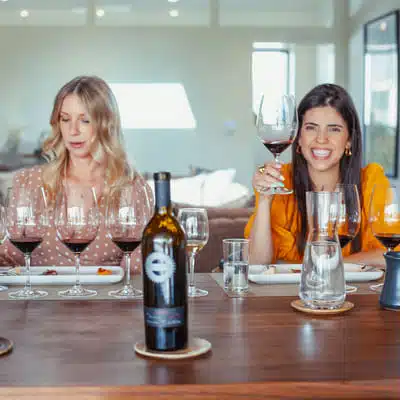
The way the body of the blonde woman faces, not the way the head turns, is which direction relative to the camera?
toward the camera

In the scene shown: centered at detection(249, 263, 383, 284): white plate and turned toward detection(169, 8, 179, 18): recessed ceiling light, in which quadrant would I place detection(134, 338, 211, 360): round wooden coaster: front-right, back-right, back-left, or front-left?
back-left

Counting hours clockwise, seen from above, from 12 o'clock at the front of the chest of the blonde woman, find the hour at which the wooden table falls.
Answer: The wooden table is roughly at 12 o'clock from the blonde woman.

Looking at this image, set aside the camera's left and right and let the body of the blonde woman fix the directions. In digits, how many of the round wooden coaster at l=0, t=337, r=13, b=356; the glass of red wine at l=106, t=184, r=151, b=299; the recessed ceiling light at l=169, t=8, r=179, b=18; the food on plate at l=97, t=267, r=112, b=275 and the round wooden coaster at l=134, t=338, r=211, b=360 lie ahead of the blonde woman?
4

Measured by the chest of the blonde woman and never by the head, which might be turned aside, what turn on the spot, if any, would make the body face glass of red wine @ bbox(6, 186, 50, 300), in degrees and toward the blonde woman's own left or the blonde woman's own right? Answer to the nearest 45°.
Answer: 0° — they already face it

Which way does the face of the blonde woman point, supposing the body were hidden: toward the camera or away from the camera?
toward the camera

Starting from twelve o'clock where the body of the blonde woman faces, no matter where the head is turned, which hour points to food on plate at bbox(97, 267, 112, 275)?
The food on plate is roughly at 12 o'clock from the blonde woman.

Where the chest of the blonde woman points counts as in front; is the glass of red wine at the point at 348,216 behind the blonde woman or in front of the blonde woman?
in front

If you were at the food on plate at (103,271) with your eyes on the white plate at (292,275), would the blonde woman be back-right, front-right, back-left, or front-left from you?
back-left

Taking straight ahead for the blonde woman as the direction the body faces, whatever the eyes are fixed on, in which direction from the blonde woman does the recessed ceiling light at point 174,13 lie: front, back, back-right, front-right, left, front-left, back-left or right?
back

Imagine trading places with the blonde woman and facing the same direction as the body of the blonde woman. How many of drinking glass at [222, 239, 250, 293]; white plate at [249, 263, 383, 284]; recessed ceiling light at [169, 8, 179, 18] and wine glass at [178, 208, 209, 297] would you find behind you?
1

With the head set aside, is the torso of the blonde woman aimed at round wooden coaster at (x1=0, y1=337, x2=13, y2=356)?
yes

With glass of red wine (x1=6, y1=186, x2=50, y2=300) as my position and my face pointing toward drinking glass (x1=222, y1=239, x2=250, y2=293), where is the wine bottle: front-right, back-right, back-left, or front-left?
front-right

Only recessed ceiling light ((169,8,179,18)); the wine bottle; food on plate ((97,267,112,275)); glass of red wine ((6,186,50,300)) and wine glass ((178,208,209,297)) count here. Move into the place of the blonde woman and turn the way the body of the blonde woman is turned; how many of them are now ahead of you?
4

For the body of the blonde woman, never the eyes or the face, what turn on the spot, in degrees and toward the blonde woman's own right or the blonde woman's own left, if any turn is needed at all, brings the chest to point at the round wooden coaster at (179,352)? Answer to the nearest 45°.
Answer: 0° — they already face it

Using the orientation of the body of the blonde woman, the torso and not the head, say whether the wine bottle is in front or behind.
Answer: in front

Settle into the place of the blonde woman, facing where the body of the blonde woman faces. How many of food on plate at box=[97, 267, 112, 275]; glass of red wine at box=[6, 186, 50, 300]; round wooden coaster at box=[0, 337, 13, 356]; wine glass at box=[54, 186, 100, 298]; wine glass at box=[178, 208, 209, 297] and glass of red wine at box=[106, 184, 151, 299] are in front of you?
6

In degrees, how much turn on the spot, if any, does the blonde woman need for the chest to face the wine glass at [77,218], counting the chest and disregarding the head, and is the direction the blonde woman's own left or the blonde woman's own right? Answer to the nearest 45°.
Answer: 0° — they already face it
